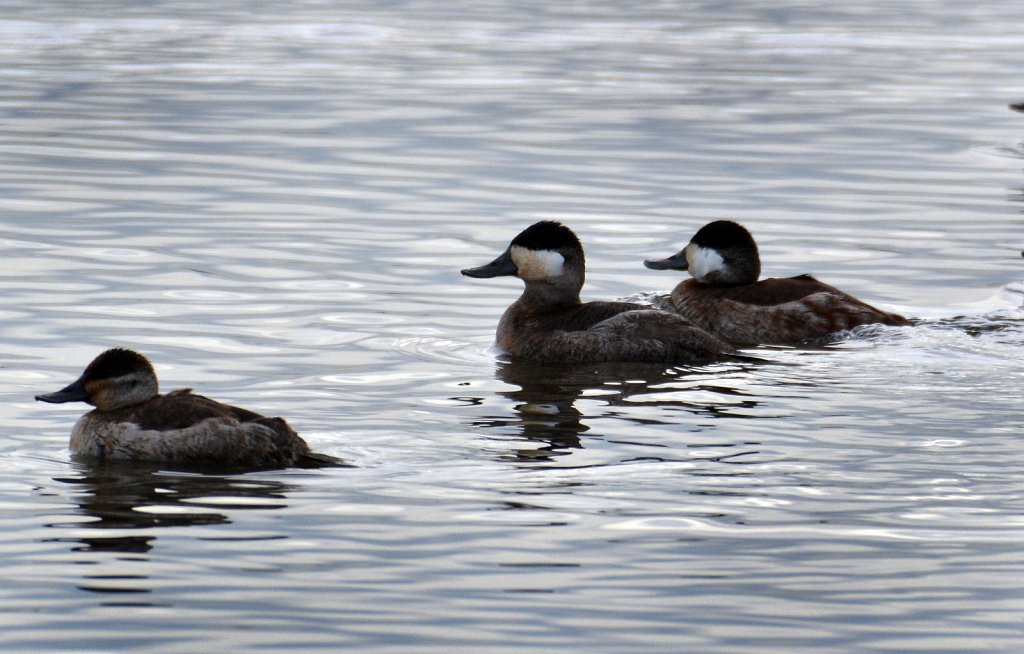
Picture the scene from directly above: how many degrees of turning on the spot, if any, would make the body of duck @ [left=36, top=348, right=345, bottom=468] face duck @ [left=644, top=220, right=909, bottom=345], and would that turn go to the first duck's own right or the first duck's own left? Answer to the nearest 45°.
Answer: approximately 135° to the first duck's own right

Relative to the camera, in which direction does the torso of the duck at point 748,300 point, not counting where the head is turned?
to the viewer's left

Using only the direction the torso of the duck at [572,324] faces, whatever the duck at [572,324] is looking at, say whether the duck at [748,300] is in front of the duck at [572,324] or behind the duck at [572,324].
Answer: behind

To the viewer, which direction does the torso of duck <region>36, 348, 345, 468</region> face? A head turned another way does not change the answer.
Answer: to the viewer's left

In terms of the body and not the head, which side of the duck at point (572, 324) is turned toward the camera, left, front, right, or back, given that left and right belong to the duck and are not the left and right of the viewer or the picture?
left

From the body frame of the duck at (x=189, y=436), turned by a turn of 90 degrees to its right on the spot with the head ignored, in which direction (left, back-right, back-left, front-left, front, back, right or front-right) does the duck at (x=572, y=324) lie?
front-right
